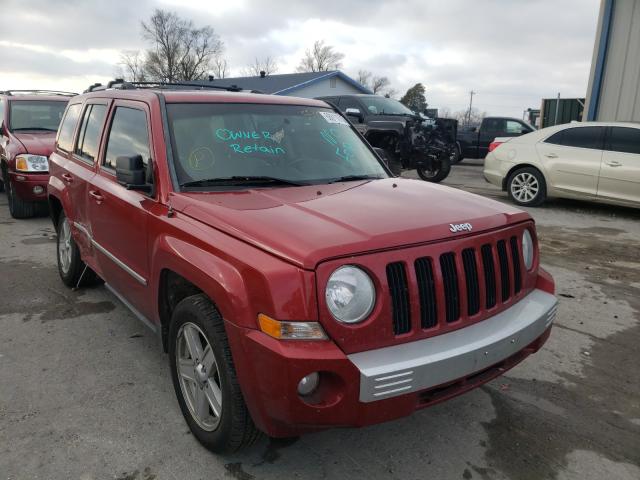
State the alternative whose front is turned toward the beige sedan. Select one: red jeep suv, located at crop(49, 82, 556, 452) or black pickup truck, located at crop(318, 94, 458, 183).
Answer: the black pickup truck

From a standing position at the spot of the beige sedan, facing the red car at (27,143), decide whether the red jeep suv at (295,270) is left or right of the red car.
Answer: left

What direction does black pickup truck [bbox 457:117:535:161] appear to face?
to the viewer's right

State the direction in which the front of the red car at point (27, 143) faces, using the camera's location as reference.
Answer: facing the viewer and to the right of the viewer

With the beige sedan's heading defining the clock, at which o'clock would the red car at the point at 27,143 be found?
The red car is roughly at 5 o'clock from the beige sedan.

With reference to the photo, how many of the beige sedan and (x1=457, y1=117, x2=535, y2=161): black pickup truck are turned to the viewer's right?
2

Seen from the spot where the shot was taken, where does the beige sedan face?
facing to the right of the viewer
